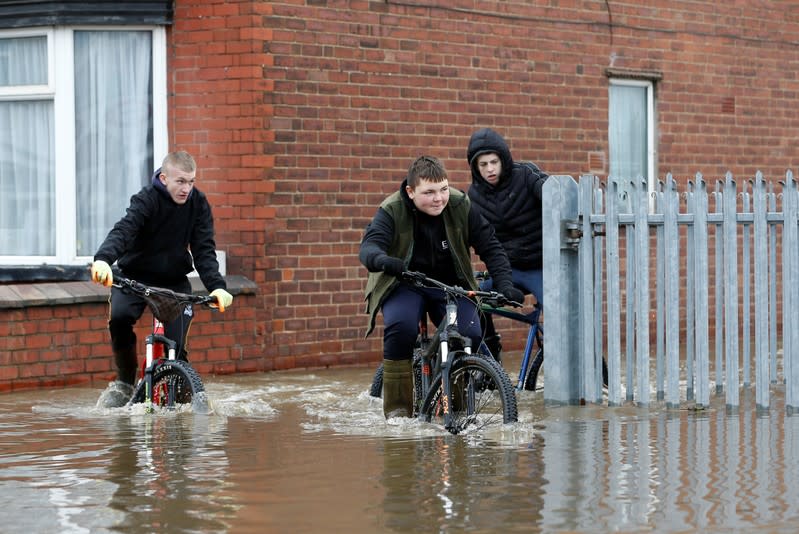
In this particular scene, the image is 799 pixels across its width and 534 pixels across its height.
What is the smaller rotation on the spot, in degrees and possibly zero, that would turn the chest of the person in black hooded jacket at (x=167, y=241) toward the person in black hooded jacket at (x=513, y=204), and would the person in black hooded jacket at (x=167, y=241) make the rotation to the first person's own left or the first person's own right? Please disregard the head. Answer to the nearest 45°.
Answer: approximately 45° to the first person's own left

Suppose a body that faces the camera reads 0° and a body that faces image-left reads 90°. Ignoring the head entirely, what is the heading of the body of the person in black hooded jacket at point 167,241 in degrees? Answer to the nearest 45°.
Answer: approximately 315°

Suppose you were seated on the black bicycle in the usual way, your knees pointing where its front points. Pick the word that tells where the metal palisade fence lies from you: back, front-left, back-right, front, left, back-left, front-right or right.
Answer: left

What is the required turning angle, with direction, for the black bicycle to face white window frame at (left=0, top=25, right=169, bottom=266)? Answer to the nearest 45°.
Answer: approximately 180°

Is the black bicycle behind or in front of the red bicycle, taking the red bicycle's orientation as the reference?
in front

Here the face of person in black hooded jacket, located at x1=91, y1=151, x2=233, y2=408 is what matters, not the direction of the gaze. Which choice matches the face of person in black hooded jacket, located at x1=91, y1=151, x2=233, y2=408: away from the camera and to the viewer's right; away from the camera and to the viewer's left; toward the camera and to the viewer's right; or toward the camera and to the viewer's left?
toward the camera and to the viewer's right

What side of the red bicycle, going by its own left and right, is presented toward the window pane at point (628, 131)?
left

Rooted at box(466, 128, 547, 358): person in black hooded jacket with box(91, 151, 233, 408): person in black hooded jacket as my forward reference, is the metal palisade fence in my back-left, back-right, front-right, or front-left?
back-left

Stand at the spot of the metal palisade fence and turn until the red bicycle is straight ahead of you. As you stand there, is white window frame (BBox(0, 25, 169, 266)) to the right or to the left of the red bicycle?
right

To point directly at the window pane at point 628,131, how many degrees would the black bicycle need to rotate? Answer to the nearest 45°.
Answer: approximately 135° to its left

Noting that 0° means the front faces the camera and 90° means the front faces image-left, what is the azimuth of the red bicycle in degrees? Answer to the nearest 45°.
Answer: approximately 315°
